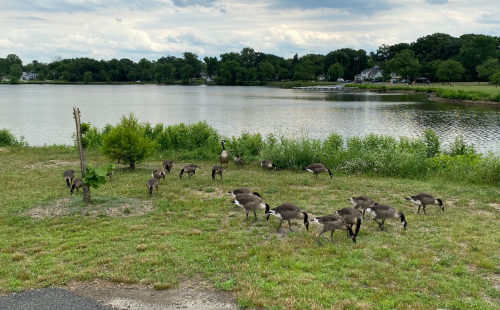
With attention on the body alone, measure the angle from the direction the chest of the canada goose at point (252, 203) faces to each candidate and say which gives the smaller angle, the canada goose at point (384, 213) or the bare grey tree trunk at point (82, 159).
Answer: the canada goose

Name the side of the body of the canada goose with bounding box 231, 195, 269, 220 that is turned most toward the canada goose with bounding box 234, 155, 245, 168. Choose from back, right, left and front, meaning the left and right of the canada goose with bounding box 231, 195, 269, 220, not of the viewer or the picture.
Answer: left

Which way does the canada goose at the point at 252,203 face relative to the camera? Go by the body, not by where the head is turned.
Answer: to the viewer's right

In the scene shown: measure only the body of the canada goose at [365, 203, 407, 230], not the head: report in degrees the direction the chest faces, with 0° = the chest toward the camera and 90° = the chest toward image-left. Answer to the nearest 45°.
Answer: approximately 270°

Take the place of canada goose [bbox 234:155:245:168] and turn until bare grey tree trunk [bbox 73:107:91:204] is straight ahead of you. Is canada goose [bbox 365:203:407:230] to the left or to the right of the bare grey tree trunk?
left

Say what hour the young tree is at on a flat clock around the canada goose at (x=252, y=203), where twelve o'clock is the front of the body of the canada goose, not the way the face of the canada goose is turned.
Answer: The young tree is roughly at 8 o'clock from the canada goose.

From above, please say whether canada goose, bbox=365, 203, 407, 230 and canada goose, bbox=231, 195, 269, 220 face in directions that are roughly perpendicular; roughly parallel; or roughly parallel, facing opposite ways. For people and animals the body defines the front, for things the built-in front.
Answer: roughly parallel

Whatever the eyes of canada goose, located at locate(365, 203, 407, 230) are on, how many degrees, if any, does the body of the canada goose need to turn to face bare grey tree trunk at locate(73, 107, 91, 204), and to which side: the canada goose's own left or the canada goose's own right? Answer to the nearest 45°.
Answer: approximately 180°

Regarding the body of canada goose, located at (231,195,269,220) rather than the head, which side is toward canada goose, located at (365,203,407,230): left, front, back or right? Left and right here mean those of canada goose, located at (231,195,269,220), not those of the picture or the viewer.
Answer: front

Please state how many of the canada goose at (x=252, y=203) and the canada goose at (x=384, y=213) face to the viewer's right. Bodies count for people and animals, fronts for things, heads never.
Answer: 2

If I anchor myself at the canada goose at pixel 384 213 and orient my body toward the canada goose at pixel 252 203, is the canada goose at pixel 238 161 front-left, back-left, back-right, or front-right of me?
front-right

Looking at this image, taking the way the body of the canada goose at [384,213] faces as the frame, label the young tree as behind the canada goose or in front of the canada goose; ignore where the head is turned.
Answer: behind
